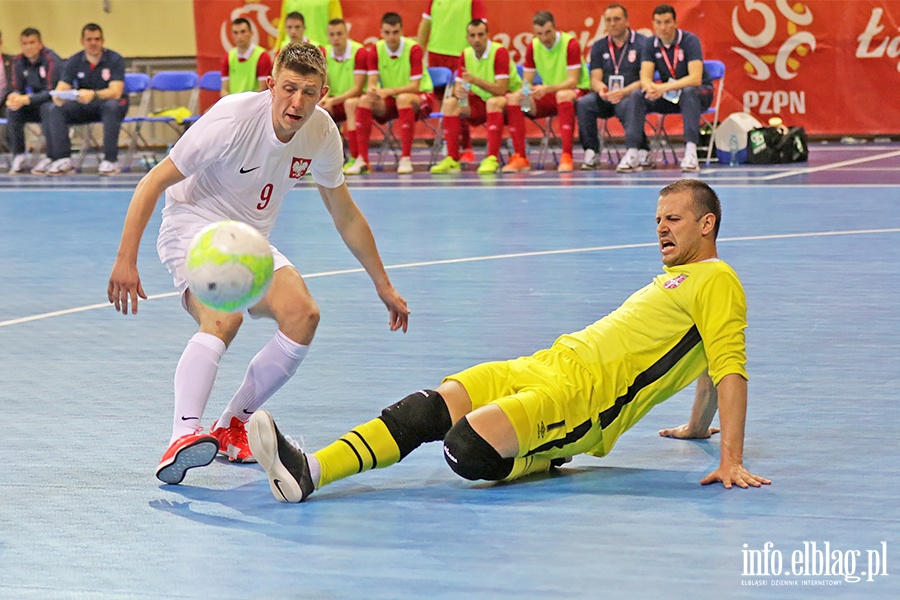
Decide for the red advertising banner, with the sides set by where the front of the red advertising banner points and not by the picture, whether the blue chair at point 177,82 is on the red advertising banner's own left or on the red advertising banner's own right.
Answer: on the red advertising banner's own right

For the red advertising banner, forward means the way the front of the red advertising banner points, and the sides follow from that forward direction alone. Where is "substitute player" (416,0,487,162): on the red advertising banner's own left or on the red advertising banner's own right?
on the red advertising banner's own right

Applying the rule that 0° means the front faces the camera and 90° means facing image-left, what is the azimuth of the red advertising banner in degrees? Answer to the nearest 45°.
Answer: approximately 0°

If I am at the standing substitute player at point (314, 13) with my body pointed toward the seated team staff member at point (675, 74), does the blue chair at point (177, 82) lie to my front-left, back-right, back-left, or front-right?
back-right

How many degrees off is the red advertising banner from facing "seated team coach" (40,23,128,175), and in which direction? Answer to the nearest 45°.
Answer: approximately 90° to its right

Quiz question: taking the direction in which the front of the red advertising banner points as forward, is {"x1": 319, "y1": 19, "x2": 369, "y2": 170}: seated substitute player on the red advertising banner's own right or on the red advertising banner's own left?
on the red advertising banner's own right

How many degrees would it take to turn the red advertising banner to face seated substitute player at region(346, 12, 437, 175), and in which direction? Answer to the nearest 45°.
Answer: approximately 90° to its right

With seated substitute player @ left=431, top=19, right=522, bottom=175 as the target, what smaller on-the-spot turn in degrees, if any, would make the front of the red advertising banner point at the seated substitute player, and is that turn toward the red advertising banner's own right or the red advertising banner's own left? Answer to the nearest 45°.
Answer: approximately 45° to the red advertising banner's own right
